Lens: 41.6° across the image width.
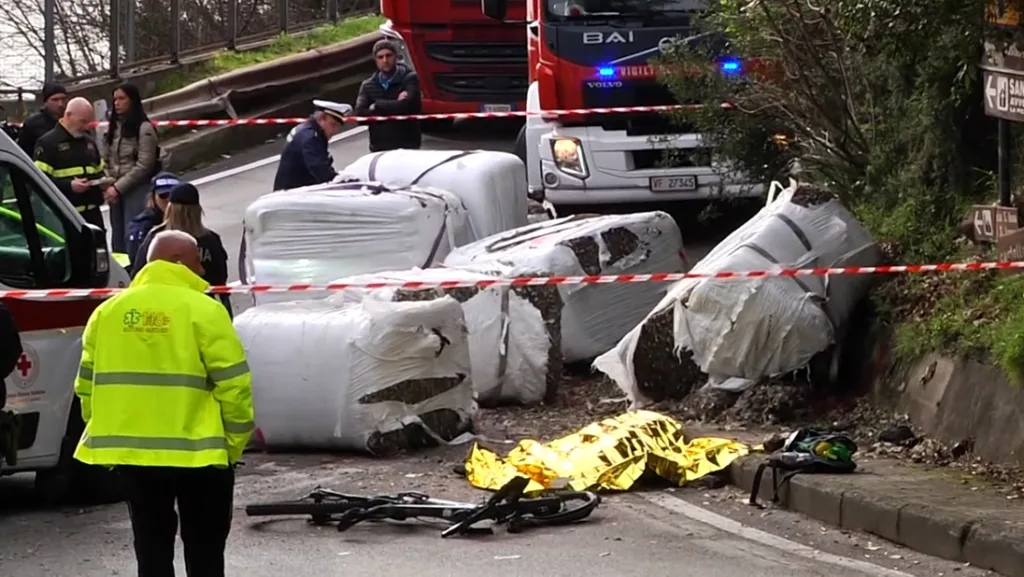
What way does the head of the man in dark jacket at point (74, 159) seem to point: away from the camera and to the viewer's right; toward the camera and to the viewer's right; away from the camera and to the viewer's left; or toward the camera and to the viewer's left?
toward the camera and to the viewer's right

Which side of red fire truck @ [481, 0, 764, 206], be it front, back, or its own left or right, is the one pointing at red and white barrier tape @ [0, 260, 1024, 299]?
front

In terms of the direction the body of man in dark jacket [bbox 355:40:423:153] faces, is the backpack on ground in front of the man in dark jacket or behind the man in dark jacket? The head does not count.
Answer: in front

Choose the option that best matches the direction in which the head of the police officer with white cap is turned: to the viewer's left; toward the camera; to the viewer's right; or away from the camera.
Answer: to the viewer's right

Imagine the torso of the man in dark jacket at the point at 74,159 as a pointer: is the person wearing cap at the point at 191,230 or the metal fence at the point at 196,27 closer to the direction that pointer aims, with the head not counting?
the person wearing cap

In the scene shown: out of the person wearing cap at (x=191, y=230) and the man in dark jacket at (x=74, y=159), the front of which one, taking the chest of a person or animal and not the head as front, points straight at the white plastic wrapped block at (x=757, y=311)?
the man in dark jacket
